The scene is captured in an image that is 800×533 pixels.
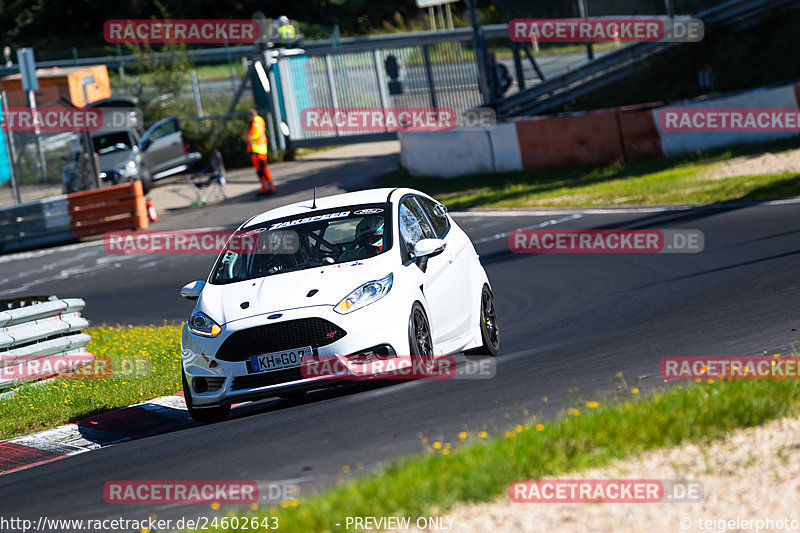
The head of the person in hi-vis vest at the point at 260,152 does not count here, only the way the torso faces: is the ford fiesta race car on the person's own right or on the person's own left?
on the person's own left

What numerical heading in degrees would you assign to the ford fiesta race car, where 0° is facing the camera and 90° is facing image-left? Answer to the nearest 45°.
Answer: approximately 45°

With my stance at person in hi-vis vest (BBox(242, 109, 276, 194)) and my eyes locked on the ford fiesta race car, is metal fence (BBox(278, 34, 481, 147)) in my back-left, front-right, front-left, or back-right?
back-left

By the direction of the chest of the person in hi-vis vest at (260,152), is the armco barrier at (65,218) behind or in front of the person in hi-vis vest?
in front

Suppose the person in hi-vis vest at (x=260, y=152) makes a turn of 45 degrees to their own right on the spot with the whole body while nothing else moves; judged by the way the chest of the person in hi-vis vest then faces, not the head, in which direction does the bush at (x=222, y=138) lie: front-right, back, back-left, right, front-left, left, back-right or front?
front-right

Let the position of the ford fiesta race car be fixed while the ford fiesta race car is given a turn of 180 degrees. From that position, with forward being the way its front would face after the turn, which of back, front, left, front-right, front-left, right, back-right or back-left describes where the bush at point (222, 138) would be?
front-left

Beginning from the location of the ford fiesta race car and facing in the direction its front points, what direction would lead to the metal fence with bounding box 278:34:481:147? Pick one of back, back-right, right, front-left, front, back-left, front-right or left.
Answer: back-right
